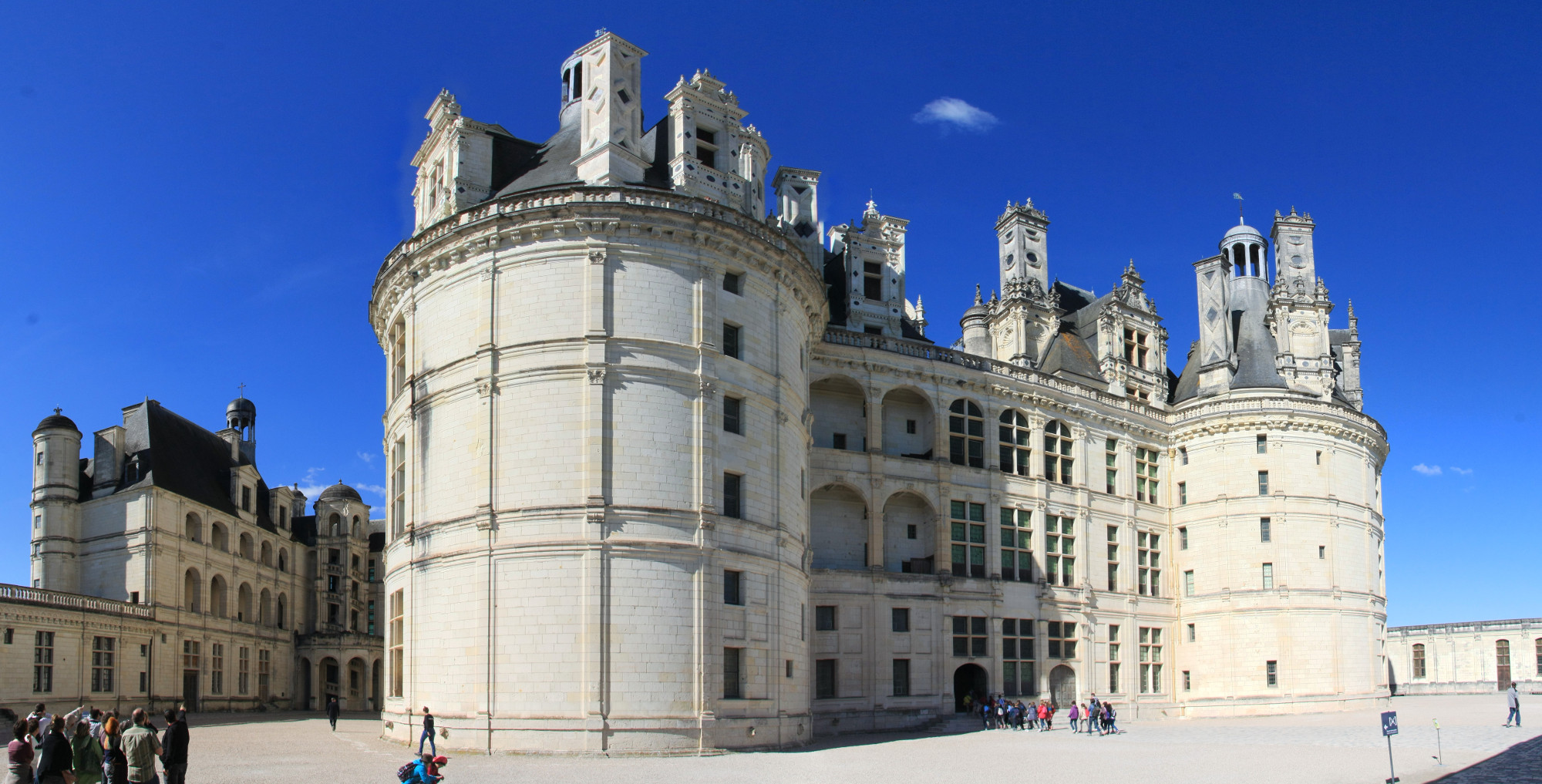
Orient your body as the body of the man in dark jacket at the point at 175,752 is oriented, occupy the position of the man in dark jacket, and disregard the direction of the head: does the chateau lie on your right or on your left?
on your right

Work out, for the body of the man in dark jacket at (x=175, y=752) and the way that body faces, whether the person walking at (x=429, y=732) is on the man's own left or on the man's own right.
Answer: on the man's own right

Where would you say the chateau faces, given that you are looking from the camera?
facing the viewer and to the right of the viewer

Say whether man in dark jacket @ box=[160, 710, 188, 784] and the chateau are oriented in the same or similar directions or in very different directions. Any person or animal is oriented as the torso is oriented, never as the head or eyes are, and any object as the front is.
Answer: very different directions

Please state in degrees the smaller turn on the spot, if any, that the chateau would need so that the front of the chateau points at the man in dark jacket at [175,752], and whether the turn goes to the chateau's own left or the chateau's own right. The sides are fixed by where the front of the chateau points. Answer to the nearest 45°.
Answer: approximately 45° to the chateau's own right
